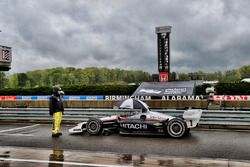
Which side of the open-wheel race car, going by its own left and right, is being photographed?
left

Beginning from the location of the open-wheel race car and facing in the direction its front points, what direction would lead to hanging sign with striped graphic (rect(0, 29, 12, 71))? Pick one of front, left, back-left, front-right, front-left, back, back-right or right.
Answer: front-right
